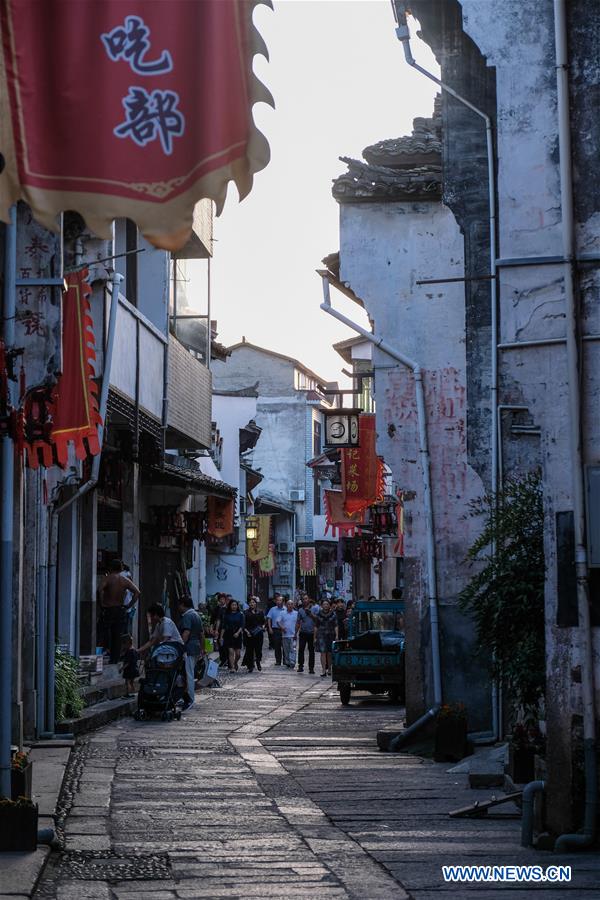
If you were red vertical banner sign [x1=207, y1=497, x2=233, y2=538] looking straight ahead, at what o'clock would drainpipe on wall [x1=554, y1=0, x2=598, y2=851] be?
The drainpipe on wall is roughly at 12 o'clock from the red vertical banner sign.

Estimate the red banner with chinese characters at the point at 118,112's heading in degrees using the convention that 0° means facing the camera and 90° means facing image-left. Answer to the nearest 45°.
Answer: approximately 0°

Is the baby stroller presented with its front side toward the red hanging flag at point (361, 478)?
no

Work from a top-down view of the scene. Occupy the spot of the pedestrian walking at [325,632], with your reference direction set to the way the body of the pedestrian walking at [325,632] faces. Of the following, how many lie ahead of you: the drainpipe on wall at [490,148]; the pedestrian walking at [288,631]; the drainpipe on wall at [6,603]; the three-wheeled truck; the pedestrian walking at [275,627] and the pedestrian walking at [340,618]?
3

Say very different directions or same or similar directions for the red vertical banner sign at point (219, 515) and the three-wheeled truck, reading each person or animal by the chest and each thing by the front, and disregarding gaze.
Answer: very different directions

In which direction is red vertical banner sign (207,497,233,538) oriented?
toward the camera

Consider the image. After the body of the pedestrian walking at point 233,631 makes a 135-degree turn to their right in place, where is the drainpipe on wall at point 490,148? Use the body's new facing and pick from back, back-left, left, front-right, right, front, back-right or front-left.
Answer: back-left

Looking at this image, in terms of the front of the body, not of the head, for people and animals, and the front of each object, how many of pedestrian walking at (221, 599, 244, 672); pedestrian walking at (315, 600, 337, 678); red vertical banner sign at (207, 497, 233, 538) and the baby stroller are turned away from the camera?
0

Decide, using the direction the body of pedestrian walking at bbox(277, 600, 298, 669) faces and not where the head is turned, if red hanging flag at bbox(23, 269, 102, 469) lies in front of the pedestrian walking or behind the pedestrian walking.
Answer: in front

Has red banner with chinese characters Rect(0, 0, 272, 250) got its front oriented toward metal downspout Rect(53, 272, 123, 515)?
no

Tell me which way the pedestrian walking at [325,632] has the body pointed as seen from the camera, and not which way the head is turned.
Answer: toward the camera

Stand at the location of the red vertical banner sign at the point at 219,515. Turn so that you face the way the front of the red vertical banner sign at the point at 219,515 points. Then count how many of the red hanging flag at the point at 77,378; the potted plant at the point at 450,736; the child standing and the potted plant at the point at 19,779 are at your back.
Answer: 0

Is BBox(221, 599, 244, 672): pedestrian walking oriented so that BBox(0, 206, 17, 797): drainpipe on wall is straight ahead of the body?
yes

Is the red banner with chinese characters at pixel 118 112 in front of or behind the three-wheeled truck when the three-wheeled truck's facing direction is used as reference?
behind

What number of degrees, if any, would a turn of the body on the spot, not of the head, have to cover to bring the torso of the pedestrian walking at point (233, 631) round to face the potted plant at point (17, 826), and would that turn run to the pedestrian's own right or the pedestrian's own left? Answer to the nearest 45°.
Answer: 0° — they already face it

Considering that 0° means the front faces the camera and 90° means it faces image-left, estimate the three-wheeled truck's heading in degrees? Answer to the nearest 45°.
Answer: approximately 180°
